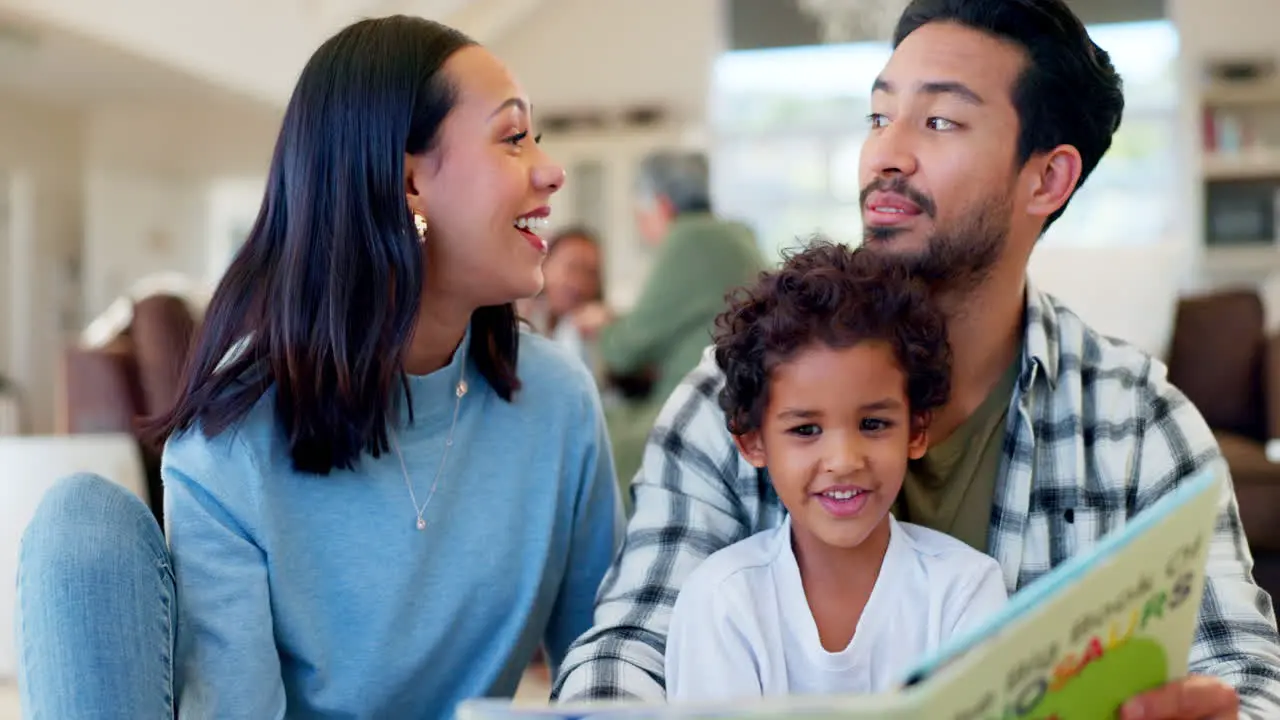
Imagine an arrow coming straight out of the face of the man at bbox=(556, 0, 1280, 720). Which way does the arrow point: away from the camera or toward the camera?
toward the camera

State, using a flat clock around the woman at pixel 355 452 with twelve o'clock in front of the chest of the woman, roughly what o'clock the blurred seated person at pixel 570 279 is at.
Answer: The blurred seated person is roughly at 8 o'clock from the woman.

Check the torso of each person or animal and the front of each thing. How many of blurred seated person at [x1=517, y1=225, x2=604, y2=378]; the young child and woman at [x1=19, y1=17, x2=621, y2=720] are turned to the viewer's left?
0

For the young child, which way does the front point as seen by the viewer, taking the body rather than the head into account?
toward the camera

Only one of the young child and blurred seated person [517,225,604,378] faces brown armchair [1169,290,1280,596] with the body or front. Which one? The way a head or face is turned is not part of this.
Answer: the blurred seated person

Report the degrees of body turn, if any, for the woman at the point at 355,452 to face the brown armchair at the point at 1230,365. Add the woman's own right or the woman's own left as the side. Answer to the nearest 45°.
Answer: approximately 90° to the woman's own left

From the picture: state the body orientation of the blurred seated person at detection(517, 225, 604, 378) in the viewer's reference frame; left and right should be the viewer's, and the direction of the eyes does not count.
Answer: facing the viewer and to the right of the viewer

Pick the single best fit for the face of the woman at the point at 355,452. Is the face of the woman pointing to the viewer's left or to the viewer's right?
to the viewer's right

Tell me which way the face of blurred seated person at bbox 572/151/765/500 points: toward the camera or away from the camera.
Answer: away from the camera
